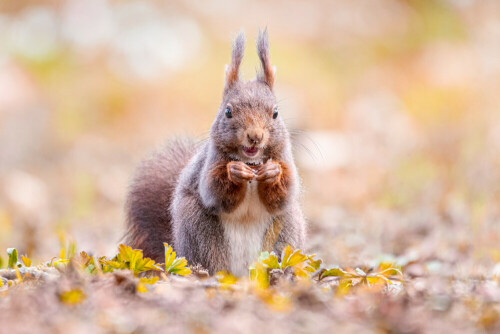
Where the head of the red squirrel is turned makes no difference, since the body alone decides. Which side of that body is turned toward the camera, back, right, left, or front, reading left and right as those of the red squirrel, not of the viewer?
front
